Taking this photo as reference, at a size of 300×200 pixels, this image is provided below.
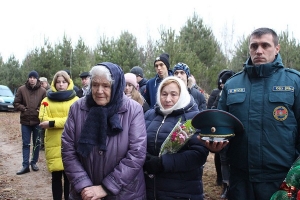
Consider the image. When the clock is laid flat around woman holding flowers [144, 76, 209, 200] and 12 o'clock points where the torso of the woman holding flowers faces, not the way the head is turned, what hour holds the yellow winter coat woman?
The yellow winter coat woman is roughly at 3 o'clock from the woman holding flowers.

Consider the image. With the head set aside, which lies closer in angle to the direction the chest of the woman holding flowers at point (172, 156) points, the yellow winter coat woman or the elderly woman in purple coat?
the elderly woman in purple coat

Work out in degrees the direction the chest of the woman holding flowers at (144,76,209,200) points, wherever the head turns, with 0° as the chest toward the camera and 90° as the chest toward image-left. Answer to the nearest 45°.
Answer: approximately 45°
